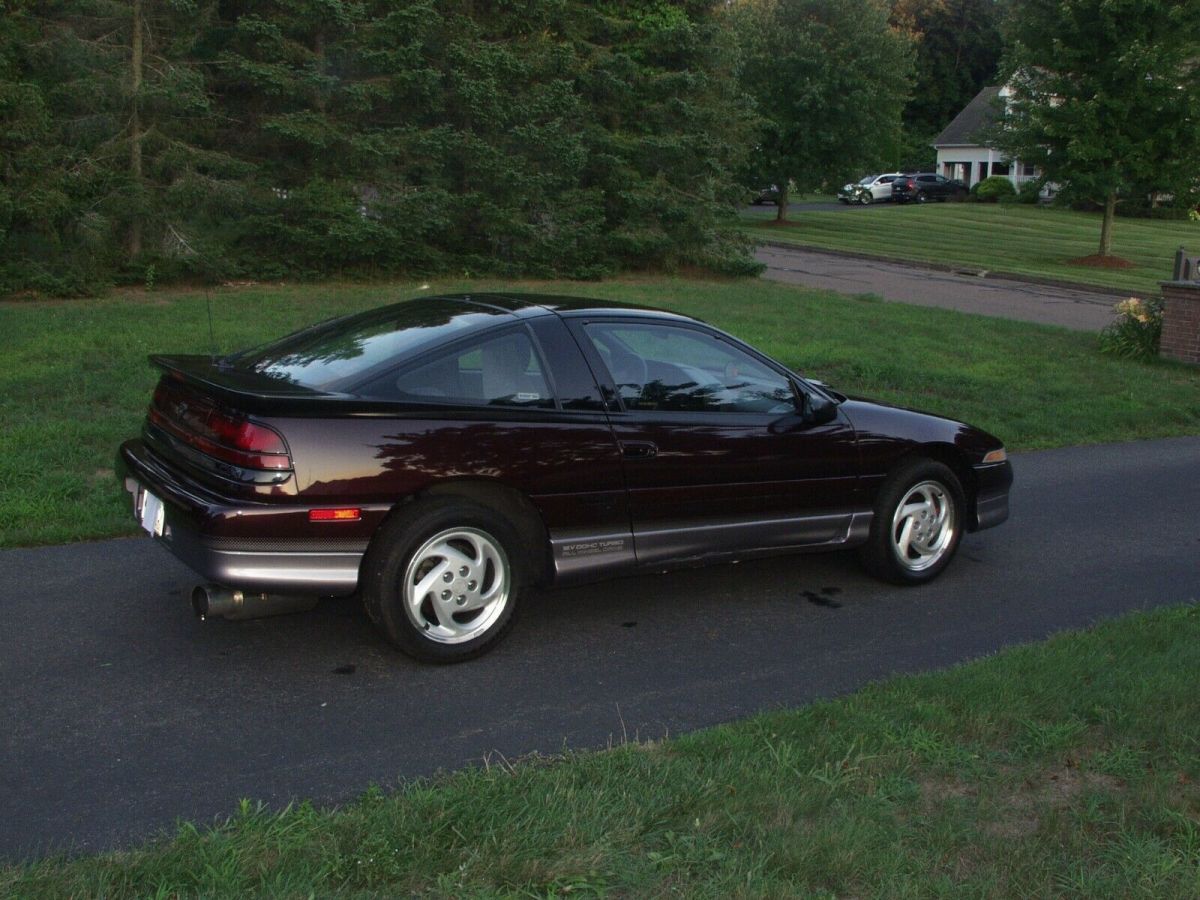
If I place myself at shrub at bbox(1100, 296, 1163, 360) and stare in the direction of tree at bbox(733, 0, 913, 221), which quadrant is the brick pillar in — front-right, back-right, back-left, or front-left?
back-right

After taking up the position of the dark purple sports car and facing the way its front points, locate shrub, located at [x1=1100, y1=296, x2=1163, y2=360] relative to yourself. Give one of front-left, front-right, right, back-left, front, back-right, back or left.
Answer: front

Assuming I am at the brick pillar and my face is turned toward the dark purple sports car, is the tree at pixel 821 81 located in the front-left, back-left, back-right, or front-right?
back-right

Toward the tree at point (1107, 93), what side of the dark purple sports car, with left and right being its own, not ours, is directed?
front

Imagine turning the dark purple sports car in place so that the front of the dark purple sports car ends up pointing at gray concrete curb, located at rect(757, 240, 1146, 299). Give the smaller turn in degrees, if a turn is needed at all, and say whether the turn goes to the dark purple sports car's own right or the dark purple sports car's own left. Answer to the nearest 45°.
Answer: approximately 45° to the dark purple sports car's own left

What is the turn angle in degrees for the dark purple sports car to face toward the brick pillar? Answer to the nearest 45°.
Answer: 0° — it already faces it

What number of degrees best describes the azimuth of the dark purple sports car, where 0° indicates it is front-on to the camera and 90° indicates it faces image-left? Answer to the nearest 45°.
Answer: approximately 225°

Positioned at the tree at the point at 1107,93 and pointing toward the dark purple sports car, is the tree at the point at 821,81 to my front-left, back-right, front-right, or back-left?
back-right

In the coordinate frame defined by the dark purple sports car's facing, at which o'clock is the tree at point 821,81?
The tree is roughly at 11 o'clock from the dark purple sports car.

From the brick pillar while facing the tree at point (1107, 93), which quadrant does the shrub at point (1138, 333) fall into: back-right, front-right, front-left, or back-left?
front-left
